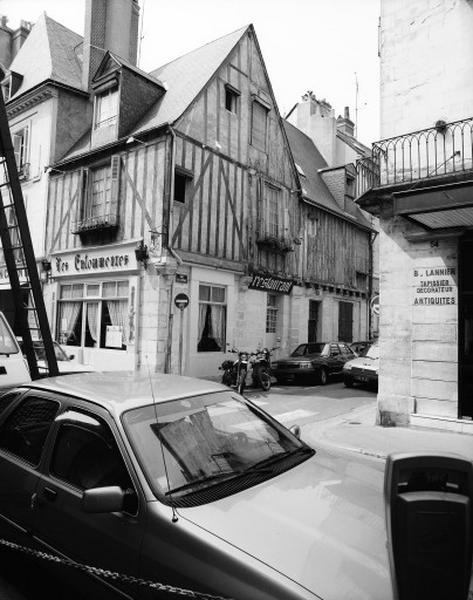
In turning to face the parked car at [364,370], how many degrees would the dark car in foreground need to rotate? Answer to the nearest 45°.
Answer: approximately 90° to its left

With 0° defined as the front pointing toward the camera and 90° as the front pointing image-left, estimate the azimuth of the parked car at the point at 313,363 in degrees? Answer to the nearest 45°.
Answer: approximately 45°

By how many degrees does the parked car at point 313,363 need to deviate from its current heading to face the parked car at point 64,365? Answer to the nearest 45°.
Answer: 0° — it already faces it

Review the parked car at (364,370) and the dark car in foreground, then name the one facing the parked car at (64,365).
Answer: the parked car at (364,370)

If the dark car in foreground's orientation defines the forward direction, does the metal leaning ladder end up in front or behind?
behind

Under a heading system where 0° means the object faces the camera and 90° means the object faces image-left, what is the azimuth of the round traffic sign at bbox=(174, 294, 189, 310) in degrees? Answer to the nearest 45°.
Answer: approximately 0°

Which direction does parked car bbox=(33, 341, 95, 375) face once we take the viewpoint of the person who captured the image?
facing to the right of the viewer

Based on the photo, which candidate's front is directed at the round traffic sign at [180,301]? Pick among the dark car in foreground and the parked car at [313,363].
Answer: the parked car
